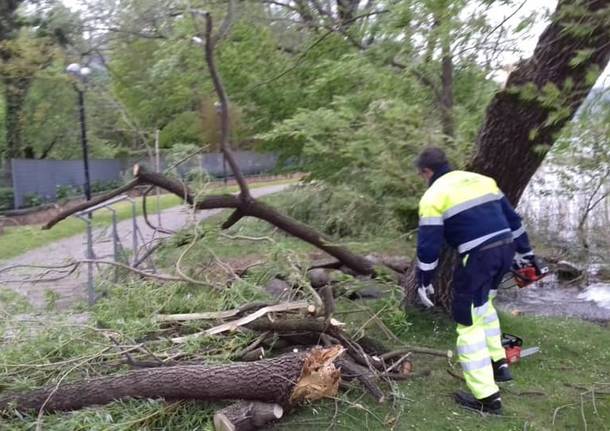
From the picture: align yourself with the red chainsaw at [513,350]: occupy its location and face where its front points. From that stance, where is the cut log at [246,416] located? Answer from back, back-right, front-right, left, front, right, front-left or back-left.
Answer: back-right

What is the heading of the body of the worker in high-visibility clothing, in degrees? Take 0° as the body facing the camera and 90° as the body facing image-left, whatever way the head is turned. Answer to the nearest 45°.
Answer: approximately 135°

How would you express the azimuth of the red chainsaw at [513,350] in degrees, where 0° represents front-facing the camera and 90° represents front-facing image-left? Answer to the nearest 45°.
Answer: approximately 270°

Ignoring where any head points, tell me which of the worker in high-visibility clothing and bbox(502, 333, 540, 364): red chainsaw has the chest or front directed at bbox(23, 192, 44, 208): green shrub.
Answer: the worker in high-visibility clothing

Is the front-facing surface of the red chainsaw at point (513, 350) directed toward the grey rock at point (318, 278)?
no

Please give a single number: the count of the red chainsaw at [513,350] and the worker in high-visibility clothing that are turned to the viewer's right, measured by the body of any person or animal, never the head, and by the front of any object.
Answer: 1

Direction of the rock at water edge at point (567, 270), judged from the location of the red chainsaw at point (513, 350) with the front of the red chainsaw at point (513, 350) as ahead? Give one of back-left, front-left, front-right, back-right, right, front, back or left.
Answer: left

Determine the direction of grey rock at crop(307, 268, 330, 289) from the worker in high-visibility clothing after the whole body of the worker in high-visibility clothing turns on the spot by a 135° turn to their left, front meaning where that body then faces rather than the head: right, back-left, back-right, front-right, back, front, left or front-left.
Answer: back-right

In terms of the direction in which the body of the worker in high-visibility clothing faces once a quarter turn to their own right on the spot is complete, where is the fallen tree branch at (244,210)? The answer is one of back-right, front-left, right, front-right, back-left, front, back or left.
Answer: left

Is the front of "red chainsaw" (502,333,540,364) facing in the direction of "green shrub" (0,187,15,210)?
no

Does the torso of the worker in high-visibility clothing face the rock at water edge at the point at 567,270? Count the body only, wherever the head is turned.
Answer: no

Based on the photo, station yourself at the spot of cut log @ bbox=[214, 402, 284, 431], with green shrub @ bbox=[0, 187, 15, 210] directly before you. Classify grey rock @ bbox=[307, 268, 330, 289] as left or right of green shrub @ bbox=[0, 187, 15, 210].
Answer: right

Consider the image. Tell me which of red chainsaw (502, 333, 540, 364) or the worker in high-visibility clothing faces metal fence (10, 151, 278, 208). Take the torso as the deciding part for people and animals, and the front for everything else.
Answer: the worker in high-visibility clothing

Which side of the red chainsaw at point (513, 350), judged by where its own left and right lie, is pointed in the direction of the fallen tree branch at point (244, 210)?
back

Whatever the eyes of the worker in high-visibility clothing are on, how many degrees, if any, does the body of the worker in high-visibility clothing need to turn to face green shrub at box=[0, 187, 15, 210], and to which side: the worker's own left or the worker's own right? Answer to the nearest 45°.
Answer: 0° — they already face it

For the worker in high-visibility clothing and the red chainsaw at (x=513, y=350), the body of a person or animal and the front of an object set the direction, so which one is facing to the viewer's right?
the red chainsaw

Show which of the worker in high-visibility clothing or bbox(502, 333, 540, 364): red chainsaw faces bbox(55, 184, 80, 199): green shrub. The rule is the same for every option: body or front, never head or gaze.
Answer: the worker in high-visibility clothing

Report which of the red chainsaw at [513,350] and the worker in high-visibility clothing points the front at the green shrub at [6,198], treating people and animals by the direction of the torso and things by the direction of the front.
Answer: the worker in high-visibility clothing

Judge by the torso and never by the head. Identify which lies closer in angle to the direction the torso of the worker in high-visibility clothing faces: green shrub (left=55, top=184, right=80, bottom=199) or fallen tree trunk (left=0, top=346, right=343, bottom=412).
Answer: the green shrub
